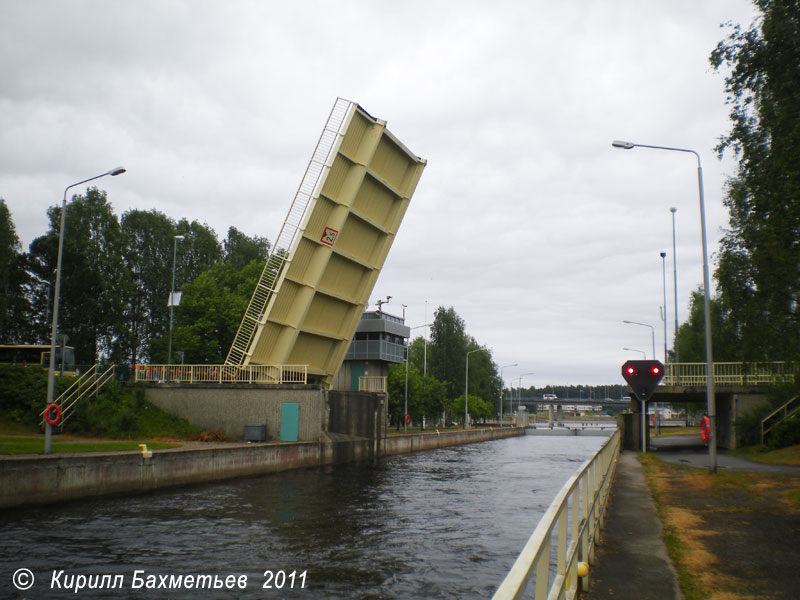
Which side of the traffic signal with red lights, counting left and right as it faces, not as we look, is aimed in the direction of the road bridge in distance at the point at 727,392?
back

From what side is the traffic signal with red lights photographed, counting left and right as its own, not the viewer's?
front

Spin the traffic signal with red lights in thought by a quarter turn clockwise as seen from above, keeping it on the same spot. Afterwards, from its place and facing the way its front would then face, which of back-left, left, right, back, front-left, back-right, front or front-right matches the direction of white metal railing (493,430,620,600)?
left

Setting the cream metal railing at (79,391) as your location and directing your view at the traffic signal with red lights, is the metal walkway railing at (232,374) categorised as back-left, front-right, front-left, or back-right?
front-left

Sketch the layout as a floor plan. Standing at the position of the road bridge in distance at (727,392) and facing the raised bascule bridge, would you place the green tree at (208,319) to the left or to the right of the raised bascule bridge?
right

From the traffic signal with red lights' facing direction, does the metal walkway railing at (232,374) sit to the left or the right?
on its right

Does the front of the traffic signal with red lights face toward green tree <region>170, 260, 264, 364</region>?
no
